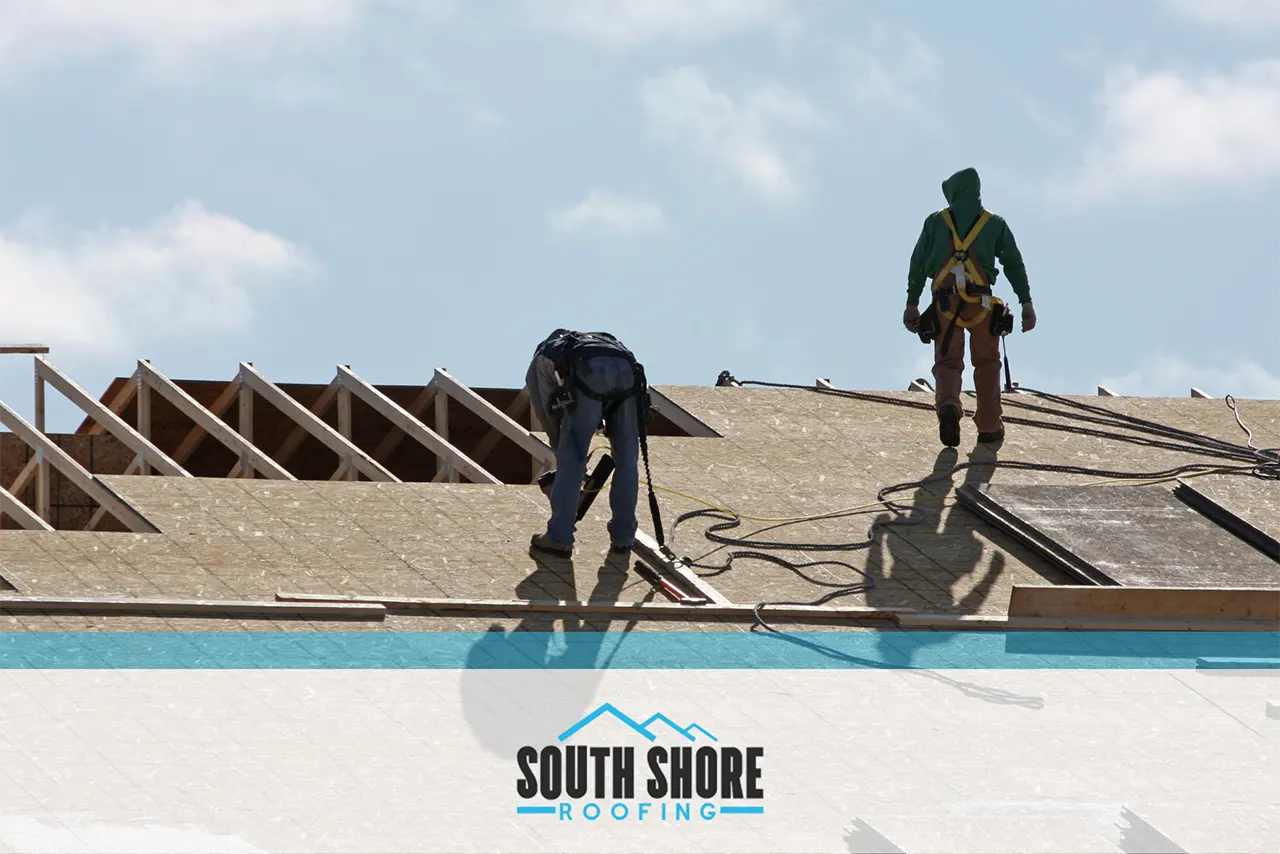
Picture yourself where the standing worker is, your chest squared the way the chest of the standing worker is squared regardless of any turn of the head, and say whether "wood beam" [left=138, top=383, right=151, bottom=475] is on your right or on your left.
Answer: on your left

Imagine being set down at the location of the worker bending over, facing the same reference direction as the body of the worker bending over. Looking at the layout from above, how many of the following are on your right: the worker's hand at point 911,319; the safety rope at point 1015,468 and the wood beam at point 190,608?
2

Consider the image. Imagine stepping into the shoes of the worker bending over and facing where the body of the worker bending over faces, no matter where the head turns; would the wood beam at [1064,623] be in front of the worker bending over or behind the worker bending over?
behind

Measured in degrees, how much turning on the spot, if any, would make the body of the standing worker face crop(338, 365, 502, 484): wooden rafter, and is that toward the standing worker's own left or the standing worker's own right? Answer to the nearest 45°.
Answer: approximately 90° to the standing worker's own left

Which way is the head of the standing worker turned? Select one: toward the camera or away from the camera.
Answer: away from the camera

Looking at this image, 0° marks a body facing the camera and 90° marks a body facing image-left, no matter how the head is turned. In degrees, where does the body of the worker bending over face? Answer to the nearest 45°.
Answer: approximately 135°

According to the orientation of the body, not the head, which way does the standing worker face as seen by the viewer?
away from the camera

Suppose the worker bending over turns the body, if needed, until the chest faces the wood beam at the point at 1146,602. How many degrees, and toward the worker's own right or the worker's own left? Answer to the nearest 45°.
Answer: approximately 135° to the worker's own right
